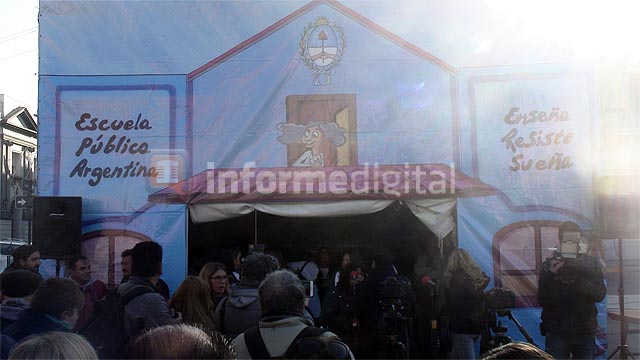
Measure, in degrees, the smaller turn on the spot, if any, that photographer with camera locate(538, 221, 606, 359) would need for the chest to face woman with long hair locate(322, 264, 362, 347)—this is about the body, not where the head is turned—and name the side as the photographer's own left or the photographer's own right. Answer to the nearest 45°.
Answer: approximately 90° to the photographer's own right

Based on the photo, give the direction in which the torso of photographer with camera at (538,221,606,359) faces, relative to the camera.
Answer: toward the camera

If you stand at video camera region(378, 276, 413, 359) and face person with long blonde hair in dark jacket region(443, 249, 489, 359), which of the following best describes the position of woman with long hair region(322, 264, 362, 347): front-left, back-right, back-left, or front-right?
back-left

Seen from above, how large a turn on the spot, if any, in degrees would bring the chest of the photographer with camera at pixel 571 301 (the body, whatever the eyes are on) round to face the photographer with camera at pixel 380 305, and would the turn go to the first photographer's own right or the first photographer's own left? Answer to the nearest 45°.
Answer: approximately 90° to the first photographer's own right

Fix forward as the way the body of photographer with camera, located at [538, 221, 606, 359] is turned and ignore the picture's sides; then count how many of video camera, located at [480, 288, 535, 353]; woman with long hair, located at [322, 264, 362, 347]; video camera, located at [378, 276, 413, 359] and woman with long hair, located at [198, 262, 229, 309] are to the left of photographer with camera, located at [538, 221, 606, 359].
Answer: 0

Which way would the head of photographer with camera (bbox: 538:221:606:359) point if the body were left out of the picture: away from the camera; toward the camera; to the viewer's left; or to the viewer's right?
toward the camera

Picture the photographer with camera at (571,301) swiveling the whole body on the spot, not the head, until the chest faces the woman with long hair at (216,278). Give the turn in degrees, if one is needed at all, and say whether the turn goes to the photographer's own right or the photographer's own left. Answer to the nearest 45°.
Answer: approximately 45° to the photographer's own right

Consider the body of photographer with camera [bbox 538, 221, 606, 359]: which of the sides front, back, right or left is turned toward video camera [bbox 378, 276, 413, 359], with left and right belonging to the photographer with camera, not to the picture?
right
